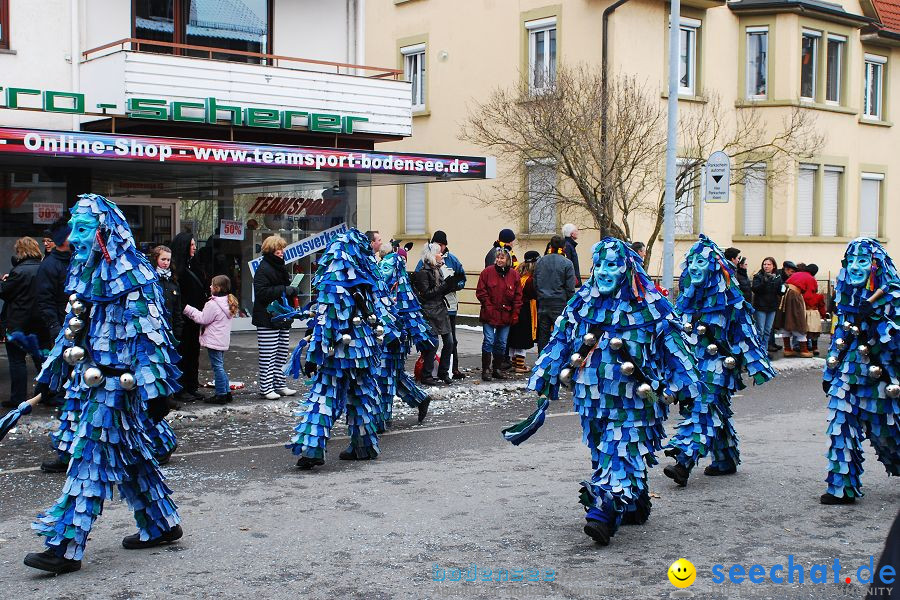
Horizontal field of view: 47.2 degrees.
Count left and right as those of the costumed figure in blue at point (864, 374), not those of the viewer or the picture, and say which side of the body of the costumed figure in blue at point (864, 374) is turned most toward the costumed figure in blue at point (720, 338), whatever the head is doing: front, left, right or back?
right

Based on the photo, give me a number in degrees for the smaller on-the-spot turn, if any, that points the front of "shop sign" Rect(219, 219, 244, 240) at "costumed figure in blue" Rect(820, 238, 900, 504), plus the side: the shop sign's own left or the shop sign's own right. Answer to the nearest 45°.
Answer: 0° — it already faces them

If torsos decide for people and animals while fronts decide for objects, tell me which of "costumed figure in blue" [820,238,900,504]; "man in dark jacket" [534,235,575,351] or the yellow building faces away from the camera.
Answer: the man in dark jacket

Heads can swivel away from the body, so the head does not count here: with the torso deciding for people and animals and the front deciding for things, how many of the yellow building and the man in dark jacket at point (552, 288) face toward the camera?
1

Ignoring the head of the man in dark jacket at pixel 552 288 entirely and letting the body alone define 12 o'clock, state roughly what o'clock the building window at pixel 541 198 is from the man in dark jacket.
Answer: The building window is roughly at 12 o'clock from the man in dark jacket.

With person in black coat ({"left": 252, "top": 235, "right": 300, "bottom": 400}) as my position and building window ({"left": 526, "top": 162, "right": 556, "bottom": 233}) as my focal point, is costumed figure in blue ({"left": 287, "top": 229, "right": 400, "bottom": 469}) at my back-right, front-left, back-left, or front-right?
back-right

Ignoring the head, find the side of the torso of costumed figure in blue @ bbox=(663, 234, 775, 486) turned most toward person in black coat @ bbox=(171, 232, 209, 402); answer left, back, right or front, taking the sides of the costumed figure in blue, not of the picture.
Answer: right

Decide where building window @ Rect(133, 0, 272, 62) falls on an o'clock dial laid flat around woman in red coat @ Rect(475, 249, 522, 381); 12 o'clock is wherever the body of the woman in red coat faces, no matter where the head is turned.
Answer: The building window is roughly at 4 o'clock from the woman in red coat.

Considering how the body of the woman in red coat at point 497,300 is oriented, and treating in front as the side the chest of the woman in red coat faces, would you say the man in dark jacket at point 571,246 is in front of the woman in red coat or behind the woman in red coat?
behind

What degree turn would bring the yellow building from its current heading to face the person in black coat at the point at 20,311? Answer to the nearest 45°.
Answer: approximately 45° to its right

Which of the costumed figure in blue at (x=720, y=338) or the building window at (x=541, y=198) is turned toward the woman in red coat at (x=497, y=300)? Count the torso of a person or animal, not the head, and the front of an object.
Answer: the building window

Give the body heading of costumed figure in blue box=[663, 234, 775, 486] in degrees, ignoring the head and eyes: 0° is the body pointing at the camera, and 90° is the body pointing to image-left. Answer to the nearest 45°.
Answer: approximately 45°

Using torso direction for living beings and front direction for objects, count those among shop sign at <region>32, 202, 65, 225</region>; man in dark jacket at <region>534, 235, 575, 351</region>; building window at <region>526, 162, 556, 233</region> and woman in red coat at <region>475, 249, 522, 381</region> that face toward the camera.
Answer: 3

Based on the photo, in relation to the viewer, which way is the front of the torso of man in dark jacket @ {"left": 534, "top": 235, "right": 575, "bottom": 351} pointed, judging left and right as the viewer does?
facing away from the viewer
